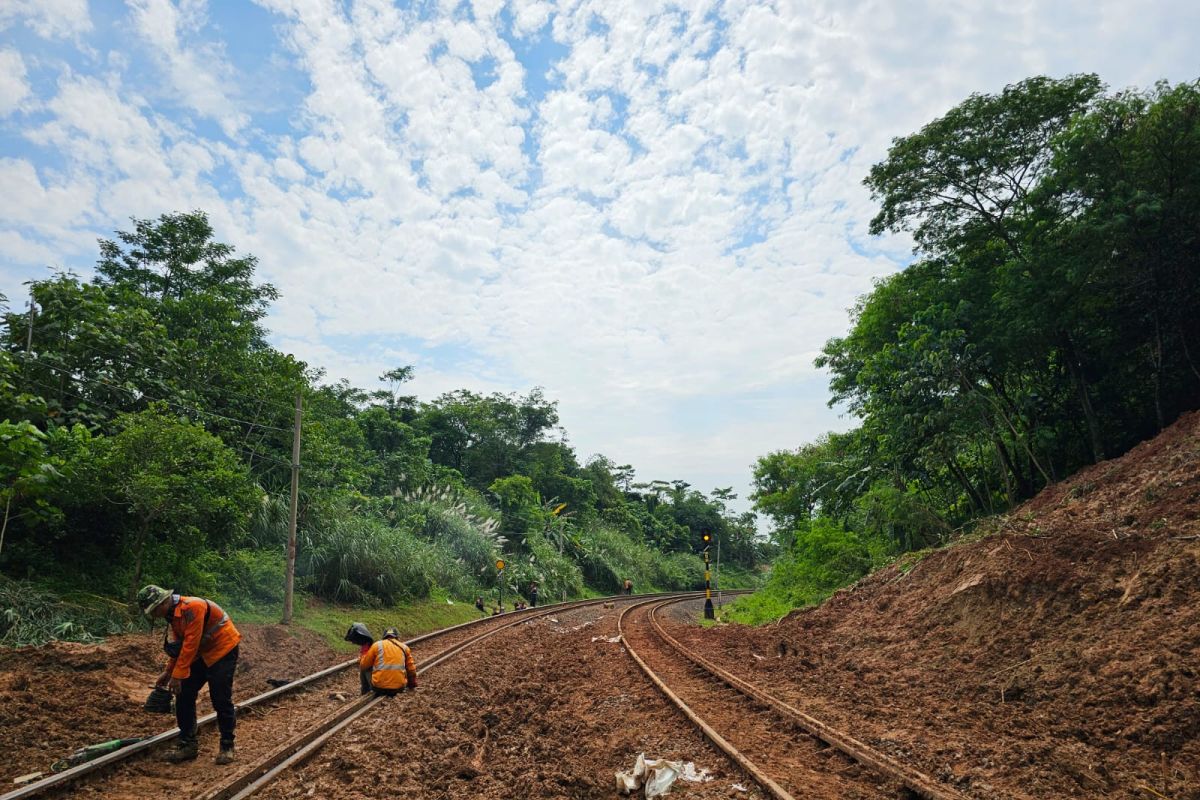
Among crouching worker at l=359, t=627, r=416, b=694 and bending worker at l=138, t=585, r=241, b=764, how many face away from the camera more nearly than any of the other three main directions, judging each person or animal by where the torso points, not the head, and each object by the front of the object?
1

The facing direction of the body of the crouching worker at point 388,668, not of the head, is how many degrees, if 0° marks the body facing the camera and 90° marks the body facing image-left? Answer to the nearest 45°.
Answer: approximately 180°

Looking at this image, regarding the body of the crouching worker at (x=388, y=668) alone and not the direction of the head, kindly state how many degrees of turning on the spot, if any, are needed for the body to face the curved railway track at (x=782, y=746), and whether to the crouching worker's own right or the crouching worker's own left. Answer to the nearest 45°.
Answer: approximately 135° to the crouching worker's own right

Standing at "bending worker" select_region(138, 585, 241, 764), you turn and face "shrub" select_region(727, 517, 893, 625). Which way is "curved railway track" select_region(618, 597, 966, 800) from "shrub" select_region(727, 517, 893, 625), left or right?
right

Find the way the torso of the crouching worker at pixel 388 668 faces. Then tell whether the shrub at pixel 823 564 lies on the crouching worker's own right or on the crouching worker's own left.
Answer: on the crouching worker's own right

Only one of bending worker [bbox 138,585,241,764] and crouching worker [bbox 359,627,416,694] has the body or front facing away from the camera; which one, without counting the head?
crouching worker [bbox 359,627,416,694]

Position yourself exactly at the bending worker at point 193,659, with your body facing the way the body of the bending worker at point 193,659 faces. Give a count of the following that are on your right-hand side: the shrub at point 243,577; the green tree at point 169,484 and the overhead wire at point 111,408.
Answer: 3

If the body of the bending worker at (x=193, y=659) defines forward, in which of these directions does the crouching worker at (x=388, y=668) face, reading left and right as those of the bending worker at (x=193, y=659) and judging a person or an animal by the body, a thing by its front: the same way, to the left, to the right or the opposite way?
to the right

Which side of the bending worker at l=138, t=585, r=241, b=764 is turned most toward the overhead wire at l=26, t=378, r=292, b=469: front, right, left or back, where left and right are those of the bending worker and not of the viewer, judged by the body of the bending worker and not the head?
right

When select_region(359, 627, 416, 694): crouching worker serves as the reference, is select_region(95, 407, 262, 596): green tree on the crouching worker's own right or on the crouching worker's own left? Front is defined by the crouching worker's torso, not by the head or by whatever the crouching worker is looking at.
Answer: on the crouching worker's own left

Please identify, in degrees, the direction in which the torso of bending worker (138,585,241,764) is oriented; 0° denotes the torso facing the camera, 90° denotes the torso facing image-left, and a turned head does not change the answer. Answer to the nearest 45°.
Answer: approximately 90°

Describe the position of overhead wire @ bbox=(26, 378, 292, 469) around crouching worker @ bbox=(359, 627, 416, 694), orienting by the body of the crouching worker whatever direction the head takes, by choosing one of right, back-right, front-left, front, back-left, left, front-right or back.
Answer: front-left

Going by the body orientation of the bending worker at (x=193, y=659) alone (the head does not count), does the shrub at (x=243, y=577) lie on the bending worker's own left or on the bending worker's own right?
on the bending worker's own right
